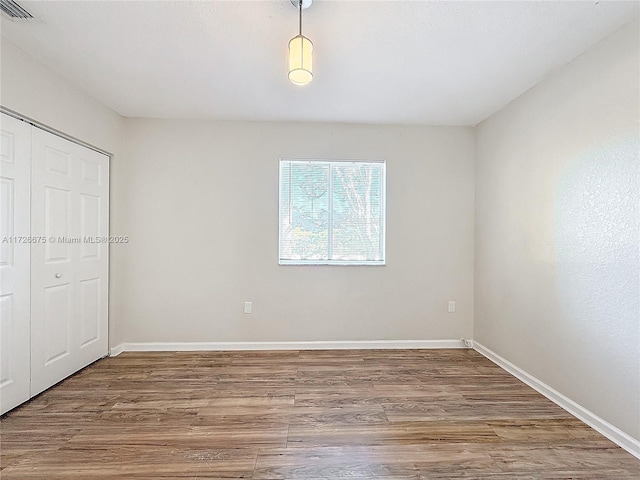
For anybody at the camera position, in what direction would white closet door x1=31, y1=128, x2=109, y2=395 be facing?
facing the viewer and to the right of the viewer

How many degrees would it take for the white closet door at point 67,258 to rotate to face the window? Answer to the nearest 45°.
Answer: approximately 45° to its left

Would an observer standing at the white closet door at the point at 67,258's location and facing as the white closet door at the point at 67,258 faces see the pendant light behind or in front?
in front

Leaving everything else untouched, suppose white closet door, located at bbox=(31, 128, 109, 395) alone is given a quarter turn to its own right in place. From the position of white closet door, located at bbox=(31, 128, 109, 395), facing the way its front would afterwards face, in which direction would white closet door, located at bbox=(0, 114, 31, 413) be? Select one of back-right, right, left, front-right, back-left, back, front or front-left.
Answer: front

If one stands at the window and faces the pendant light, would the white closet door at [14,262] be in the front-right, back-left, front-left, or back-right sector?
front-right
